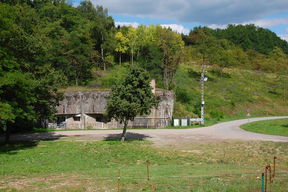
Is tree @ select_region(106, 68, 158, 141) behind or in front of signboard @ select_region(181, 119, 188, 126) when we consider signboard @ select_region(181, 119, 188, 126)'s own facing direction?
in front

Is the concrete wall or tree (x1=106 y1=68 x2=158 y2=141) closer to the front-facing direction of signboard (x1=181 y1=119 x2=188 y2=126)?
the tree

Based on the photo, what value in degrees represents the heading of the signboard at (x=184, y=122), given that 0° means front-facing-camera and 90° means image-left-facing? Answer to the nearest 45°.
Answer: approximately 0°

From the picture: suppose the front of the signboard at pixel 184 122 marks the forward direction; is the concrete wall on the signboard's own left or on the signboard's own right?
on the signboard's own right
